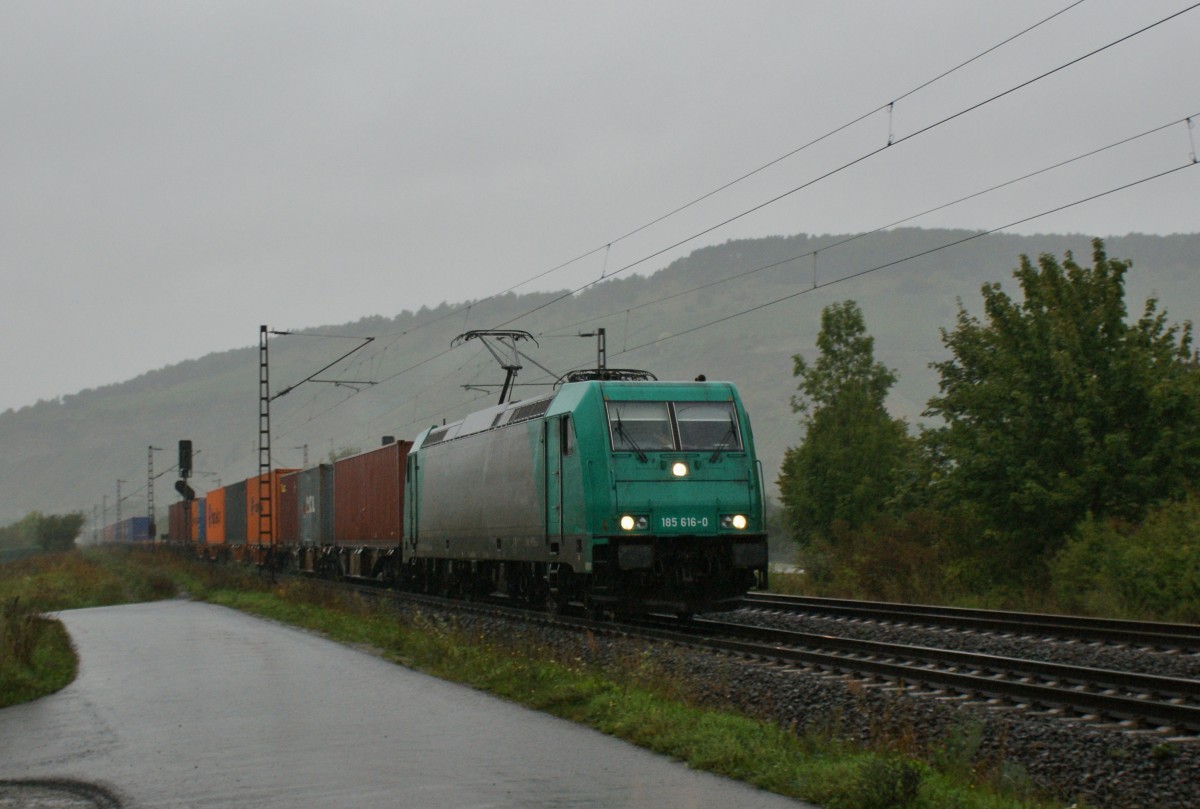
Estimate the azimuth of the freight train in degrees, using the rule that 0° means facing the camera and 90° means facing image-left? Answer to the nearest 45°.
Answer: approximately 315°

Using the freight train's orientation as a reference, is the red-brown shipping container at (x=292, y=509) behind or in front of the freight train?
behind

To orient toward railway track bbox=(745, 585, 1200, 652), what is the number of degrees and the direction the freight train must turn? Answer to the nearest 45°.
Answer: approximately 45° to its left

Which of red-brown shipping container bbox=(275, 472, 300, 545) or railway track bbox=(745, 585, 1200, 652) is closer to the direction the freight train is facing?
the railway track

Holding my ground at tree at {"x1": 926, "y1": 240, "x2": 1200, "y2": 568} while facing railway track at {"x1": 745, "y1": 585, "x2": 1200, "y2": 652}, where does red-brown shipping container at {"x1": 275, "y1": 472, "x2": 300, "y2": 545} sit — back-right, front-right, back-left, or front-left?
back-right

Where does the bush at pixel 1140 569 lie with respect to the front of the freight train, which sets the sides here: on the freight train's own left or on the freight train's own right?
on the freight train's own left

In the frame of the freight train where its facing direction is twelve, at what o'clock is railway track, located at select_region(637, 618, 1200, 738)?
The railway track is roughly at 1 o'clock from the freight train.

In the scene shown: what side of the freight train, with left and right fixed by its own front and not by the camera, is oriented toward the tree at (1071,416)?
left

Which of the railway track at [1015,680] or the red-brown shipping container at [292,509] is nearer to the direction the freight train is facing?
the railway track

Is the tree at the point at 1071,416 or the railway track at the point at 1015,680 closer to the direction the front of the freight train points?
the railway track
